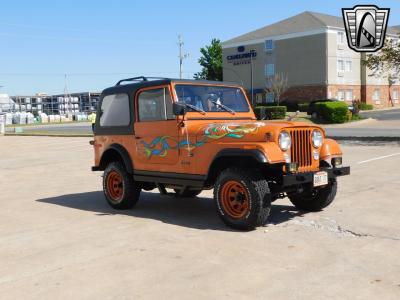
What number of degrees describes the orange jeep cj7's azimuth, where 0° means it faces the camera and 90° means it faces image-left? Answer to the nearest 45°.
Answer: approximately 315°

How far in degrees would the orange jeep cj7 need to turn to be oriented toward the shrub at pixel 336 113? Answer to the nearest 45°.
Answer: approximately 135° to its left
